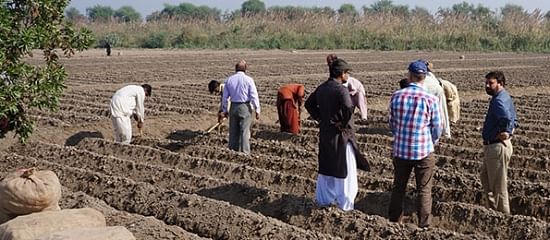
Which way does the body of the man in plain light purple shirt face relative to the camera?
away from the camera

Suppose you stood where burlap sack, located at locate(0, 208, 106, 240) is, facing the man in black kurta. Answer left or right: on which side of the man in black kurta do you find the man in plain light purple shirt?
left

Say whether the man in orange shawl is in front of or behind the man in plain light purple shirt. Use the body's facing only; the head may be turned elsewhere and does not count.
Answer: in front

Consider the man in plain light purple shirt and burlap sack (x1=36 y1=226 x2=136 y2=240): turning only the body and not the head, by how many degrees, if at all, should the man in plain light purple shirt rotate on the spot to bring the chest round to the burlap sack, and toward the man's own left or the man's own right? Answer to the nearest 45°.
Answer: approximately 180°
